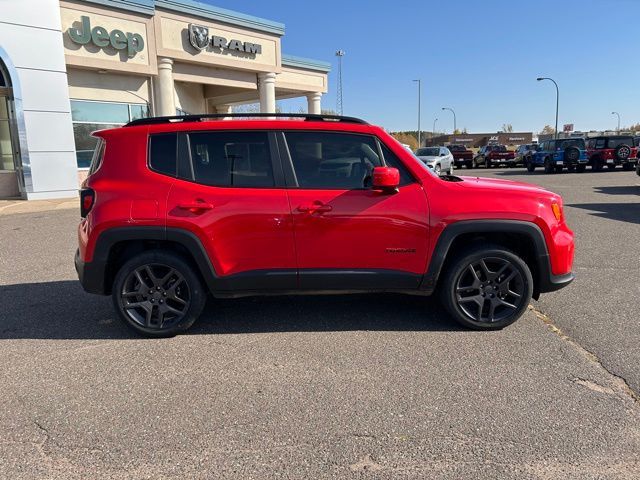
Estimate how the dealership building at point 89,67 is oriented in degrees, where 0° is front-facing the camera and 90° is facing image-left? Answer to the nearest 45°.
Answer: approximately 315°

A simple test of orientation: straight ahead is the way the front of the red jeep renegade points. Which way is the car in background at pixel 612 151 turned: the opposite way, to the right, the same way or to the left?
to the left

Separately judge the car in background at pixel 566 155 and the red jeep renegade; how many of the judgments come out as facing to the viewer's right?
1

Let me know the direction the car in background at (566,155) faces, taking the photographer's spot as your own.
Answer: facing away from the viewer and to the left of the viewer

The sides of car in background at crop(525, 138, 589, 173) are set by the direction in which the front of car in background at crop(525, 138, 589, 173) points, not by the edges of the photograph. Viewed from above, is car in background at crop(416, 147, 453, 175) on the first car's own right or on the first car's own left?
on the first car's own left

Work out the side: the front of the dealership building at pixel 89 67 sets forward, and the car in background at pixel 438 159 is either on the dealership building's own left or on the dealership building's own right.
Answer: on the dealership building's own left

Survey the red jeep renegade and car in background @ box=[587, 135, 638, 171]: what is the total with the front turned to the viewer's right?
1

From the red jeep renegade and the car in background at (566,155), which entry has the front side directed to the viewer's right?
the red jeep renegade

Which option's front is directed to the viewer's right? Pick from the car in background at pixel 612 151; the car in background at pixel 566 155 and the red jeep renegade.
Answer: the red jeep renegade

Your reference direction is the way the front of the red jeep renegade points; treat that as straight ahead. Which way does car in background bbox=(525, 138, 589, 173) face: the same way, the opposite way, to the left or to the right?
to the left

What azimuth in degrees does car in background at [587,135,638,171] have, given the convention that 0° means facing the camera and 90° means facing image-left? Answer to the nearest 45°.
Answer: approximately 135°

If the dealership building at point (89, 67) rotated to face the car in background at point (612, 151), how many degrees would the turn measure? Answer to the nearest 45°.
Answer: approximately 45° to its left

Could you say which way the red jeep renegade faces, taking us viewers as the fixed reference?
facing to the right of the viewer
